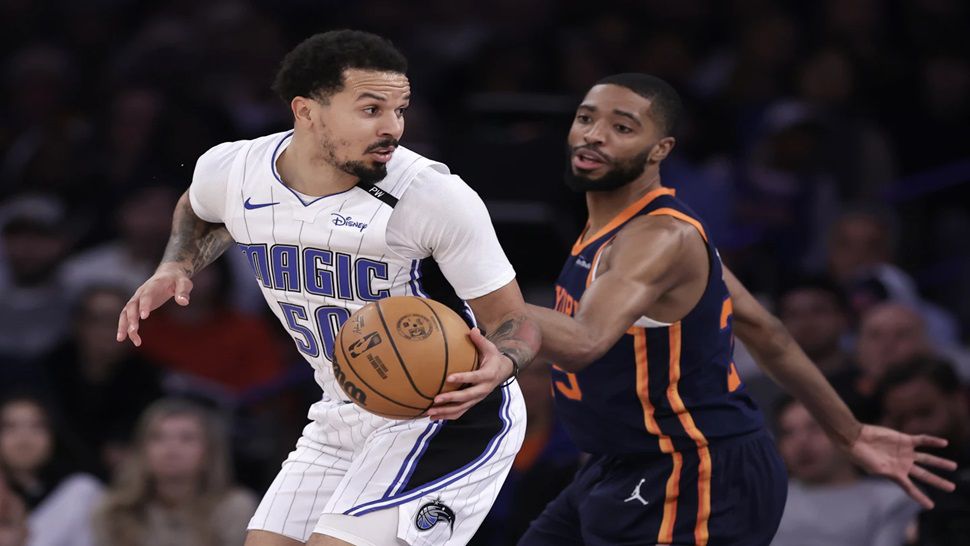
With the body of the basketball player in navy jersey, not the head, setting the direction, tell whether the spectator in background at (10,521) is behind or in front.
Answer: in front

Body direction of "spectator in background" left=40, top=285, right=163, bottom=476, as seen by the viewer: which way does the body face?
toward the camera

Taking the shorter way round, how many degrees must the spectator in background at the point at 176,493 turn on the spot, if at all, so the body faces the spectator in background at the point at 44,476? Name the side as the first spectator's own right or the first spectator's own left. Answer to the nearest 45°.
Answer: approximately 135° to the first spectator's own right

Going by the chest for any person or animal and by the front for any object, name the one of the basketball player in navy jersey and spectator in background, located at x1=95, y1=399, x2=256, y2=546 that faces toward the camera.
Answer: the spectator in background

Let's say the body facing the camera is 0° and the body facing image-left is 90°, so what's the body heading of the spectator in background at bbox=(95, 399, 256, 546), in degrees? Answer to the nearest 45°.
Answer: approximately 0°

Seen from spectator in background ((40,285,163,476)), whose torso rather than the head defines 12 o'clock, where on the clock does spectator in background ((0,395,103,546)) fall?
spectator in background ((0,395,103,546)) is roughly at 1 o'clock from spectator in background ((40,285,163,476)).

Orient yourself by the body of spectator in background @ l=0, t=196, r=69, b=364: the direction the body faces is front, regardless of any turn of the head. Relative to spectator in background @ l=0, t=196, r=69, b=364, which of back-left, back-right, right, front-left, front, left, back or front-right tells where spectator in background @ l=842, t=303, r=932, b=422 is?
front-left

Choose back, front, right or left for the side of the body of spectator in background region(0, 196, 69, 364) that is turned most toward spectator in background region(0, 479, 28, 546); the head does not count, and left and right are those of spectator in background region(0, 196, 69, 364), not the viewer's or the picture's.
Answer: front

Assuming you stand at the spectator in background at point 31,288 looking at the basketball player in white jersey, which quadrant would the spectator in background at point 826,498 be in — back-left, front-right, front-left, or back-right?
front-left

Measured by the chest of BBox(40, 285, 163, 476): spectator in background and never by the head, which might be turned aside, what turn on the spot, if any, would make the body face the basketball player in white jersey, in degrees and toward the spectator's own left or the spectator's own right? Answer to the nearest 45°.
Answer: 0° — they already face them

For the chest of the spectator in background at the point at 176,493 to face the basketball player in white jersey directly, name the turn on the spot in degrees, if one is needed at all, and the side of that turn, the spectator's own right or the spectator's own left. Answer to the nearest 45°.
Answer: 0° — they already face them

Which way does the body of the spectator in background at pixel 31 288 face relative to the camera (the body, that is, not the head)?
toward the camera

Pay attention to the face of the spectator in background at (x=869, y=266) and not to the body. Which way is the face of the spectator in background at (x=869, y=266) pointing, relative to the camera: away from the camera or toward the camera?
toward the camera

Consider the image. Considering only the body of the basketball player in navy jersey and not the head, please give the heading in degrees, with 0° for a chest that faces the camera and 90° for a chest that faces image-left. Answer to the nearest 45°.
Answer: approximately 90°
